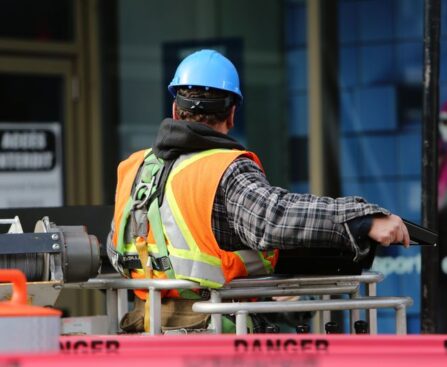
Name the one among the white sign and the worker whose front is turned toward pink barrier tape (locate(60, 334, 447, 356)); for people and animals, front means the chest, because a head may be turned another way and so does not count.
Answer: the white sign

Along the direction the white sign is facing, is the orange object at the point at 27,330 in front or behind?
in front

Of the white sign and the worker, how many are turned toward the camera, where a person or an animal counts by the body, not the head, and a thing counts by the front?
1

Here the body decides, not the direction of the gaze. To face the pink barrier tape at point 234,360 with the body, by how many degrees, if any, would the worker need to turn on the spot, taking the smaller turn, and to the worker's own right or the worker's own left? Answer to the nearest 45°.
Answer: approximately 135° to the worker's own right

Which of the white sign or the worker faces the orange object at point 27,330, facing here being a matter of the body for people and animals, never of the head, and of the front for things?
the white sign

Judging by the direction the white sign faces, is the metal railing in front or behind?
in front

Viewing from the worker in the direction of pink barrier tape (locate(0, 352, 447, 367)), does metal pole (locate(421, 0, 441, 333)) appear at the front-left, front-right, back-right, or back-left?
back-left

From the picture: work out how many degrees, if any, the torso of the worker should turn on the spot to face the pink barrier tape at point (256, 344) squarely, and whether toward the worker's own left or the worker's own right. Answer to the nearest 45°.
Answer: approximately 135° to the worker's own right

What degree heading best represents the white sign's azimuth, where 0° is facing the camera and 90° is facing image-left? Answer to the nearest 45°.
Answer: approximately 0°

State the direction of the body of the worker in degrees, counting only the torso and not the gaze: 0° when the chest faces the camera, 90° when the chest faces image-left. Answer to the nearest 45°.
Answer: approximately 225°

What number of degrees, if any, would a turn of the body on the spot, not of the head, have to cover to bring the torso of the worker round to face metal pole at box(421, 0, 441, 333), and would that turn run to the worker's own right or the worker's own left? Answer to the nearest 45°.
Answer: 0° — they already face it
